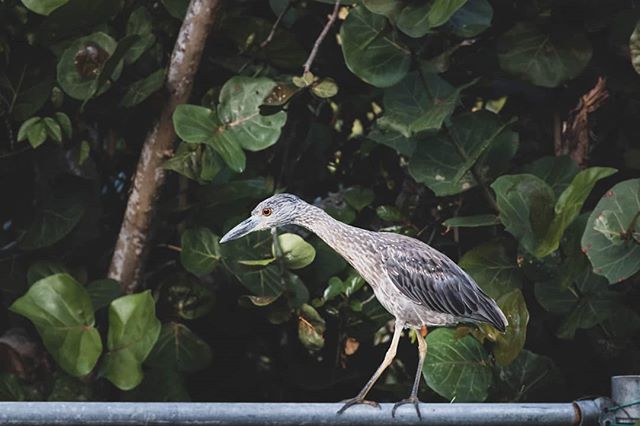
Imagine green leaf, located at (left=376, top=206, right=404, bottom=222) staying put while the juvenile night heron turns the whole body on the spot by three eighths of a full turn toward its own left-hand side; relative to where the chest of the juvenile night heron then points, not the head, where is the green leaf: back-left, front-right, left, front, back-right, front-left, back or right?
back-left

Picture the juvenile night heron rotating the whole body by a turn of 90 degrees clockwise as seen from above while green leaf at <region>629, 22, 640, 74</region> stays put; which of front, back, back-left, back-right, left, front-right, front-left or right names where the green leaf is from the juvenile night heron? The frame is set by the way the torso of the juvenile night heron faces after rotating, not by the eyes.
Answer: front-right

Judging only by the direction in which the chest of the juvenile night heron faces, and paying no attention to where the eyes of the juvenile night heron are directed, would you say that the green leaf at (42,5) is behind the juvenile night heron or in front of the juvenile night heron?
in front

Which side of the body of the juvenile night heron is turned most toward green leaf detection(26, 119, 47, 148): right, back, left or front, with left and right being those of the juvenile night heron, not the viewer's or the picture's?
front

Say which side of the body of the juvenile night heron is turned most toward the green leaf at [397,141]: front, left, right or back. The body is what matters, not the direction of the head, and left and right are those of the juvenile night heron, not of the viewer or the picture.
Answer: right

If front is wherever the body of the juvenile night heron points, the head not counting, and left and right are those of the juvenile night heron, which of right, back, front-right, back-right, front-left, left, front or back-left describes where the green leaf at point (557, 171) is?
back-right

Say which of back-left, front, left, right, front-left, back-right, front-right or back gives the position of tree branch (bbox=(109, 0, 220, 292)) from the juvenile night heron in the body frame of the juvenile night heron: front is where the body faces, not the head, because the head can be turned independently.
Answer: front-right

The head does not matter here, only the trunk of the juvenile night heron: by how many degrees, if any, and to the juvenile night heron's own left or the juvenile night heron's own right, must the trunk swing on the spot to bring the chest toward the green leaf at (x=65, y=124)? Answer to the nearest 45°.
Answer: approximately 45° to the juvenile night heron's own right

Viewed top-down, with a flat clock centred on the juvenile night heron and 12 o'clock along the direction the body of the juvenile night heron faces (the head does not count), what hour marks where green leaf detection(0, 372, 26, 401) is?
The green leaf is roughly at 12 o'clock from the juvenile night heron.

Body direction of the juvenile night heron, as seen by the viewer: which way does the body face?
to the viewer's left

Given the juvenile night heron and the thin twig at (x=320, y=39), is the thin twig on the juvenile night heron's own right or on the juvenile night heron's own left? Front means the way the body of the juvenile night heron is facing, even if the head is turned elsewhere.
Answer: on the juvenile night heron's own right

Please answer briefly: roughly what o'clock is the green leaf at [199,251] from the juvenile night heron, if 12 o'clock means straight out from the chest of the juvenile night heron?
The green leaf is roughly at 1 o'clock from the juvenile night heron.

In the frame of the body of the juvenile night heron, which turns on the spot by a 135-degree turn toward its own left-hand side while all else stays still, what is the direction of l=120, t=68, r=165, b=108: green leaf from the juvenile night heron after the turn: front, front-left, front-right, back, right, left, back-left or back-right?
back

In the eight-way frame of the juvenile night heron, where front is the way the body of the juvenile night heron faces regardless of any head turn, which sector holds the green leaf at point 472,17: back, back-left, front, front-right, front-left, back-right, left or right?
right
